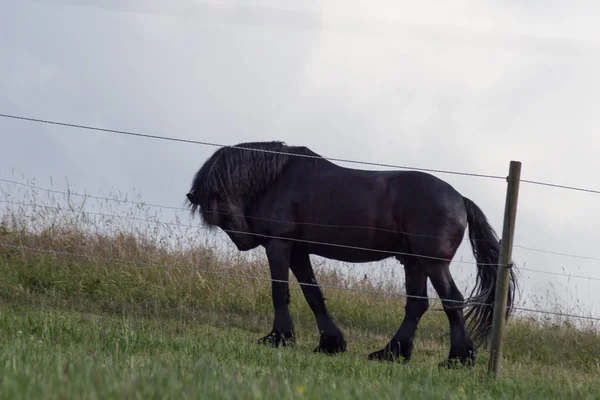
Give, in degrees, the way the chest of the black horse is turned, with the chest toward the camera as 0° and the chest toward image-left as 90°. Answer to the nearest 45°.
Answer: approximately 90°

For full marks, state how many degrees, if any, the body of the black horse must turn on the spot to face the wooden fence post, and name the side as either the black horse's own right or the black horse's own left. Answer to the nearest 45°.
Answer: approximately 135° to the black horse's own left
